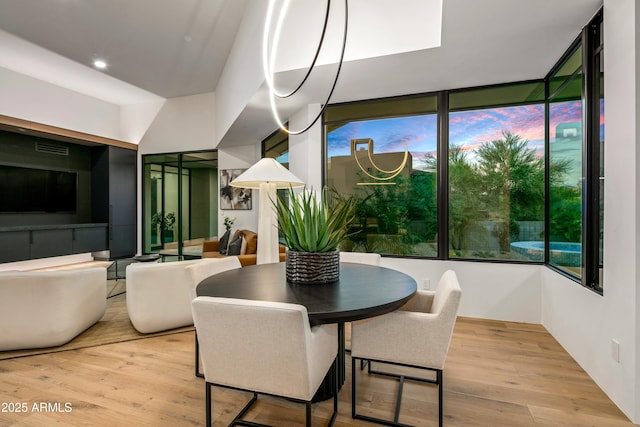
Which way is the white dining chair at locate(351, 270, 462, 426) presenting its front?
to the viewer's left

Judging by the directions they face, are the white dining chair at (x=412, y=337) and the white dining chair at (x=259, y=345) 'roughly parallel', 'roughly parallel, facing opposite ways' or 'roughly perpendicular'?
roughly perpendicular

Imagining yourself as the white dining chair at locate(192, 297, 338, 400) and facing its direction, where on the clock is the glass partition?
The glass partition is roughly at 10 o'clock from the white dining chair.

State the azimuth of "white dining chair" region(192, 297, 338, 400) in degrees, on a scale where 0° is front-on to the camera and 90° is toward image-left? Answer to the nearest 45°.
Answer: approximately 225°

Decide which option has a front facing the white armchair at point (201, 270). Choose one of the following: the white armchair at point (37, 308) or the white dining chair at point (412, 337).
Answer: the white dining chair

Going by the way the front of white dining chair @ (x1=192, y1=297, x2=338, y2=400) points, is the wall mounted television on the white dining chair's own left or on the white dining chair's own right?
on the white dining chair's own left

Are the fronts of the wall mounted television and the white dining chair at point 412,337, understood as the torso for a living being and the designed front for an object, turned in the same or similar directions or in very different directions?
very different directions

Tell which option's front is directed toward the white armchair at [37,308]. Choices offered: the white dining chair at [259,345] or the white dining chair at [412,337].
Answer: the white dining chair at [412,337]

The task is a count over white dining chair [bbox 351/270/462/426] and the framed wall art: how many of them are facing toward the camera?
1
